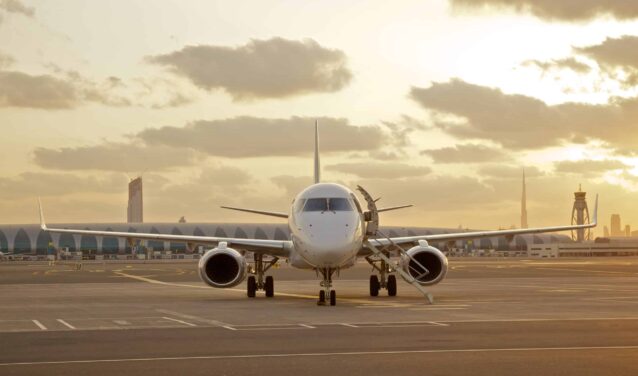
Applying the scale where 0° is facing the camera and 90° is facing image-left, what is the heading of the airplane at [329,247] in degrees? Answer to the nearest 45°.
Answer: approximately 0°
